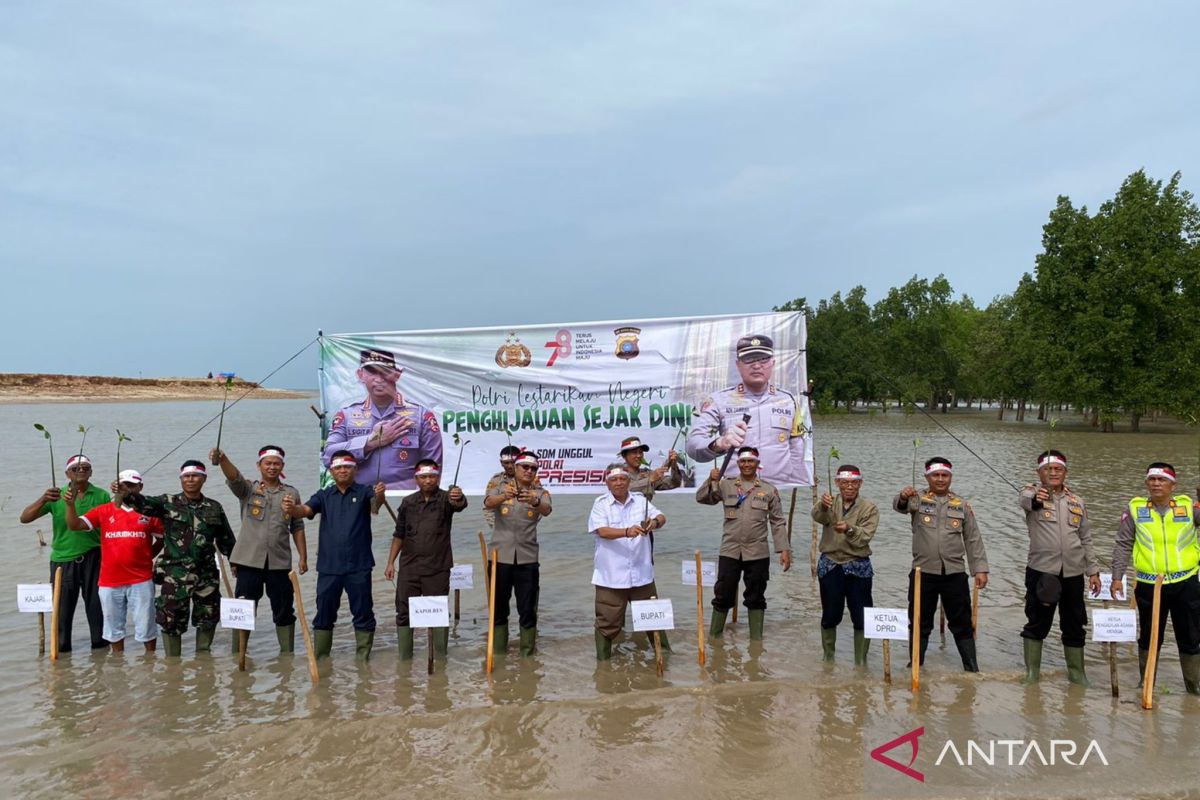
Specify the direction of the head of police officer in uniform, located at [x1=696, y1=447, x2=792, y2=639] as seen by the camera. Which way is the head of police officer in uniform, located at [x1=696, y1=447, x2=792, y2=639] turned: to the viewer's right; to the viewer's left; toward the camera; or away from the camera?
toward the camera

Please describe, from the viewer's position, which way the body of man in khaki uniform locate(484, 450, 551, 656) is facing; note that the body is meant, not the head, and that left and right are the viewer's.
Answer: facing the viewer

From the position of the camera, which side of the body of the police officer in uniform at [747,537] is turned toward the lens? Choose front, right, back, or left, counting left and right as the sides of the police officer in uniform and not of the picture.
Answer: front

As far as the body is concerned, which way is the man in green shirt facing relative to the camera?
toward the camera

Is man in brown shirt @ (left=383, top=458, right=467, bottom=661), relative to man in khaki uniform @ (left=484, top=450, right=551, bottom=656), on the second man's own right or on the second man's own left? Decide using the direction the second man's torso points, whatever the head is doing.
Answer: on the second man's own right

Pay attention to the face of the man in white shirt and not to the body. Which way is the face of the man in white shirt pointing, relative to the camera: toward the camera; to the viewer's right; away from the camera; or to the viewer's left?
toward the camera

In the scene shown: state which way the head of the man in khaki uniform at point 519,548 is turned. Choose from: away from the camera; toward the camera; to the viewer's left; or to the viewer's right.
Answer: toward the camera

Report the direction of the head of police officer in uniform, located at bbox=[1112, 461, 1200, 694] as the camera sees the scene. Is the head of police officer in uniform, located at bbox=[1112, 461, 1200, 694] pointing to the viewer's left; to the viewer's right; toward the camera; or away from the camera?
toward the camera

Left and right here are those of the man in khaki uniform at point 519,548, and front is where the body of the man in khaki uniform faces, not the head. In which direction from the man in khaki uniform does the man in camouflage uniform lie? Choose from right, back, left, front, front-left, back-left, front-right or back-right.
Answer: right

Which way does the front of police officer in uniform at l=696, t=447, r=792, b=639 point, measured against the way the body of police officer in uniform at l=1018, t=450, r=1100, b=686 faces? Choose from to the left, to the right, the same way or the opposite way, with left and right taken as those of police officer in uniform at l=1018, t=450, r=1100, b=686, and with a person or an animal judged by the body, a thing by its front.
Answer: the same way

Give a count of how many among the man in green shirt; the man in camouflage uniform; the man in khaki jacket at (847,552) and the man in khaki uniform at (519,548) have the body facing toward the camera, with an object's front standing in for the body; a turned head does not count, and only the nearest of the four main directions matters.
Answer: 4

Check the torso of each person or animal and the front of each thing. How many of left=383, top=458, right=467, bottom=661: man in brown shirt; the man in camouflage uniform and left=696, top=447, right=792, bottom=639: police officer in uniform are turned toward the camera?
3

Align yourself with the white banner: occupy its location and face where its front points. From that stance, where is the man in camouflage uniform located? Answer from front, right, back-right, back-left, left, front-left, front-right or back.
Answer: front-right

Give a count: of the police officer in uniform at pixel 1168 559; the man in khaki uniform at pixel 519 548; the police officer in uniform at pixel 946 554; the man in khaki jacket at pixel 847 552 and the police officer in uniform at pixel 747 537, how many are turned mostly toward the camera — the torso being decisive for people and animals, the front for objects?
5
